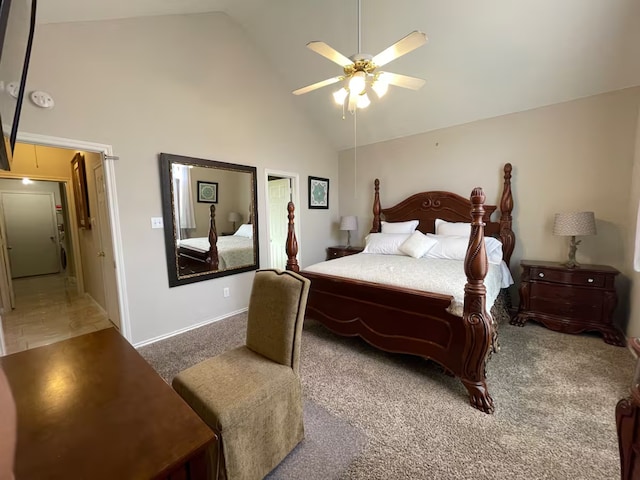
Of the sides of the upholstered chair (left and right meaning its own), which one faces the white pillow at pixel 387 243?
back

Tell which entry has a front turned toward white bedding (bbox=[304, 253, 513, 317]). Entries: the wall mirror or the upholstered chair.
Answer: the wall mirror

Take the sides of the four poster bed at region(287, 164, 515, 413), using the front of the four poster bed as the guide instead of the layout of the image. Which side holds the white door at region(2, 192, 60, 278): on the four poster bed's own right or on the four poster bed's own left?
on the four poster bed's own right

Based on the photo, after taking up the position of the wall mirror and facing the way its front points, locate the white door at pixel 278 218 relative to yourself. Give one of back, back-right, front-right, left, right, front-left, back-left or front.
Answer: left

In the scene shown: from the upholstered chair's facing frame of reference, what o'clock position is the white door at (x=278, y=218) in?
The white door is roughly at 5 o'clock from the upholstered chair.

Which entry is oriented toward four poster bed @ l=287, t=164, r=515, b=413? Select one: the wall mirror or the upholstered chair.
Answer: the wall mirror

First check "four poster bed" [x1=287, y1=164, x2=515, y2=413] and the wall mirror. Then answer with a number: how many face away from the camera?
0

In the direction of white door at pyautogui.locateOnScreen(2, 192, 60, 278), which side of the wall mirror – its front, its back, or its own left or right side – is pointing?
back

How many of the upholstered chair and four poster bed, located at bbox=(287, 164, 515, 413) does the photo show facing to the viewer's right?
0

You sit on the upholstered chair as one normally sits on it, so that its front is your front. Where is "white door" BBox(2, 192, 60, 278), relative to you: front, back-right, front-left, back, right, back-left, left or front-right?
right

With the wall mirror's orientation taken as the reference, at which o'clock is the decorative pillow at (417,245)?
The decorative pillow is roughly at 11 o'clock from the wall mirror.

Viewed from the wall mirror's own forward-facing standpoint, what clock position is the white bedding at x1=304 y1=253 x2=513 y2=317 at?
The white bedding is roughly at 12 o'clock from the wall mirror.

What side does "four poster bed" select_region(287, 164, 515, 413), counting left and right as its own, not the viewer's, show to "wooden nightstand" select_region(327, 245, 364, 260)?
right

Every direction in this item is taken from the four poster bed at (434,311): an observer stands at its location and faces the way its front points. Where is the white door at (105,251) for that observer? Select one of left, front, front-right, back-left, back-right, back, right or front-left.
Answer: front-right

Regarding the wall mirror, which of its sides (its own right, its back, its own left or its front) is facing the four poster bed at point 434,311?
front
